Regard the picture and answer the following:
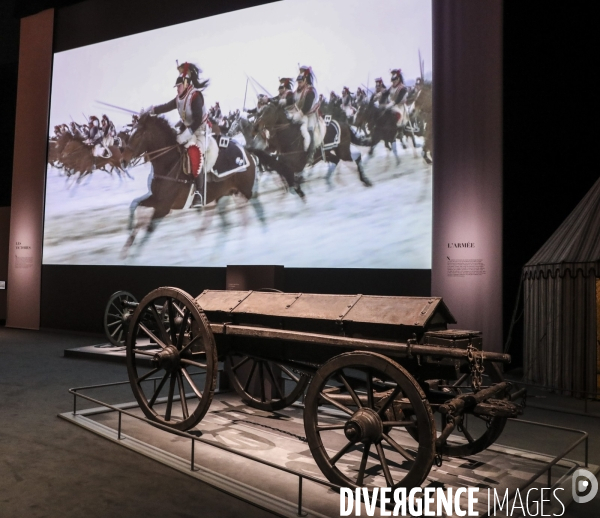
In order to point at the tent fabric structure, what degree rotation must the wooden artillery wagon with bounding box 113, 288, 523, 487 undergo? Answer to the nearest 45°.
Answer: approximately 90° to its left

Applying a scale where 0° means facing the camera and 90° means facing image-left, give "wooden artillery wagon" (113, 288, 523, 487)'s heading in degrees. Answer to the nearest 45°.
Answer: approximately 315°
